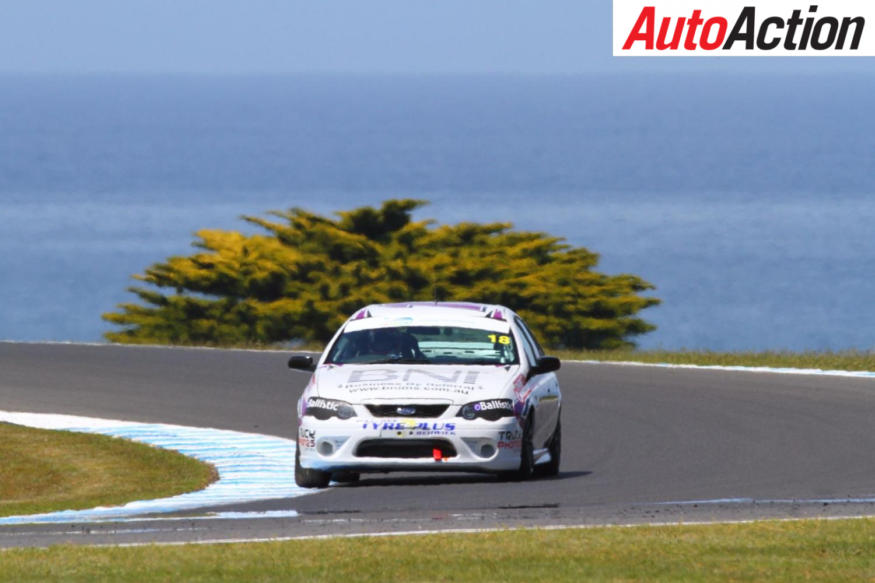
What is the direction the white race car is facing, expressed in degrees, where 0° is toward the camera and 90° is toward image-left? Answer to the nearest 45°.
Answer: approximately 0°

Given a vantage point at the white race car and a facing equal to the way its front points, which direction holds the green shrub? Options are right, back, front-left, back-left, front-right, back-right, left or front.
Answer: back
